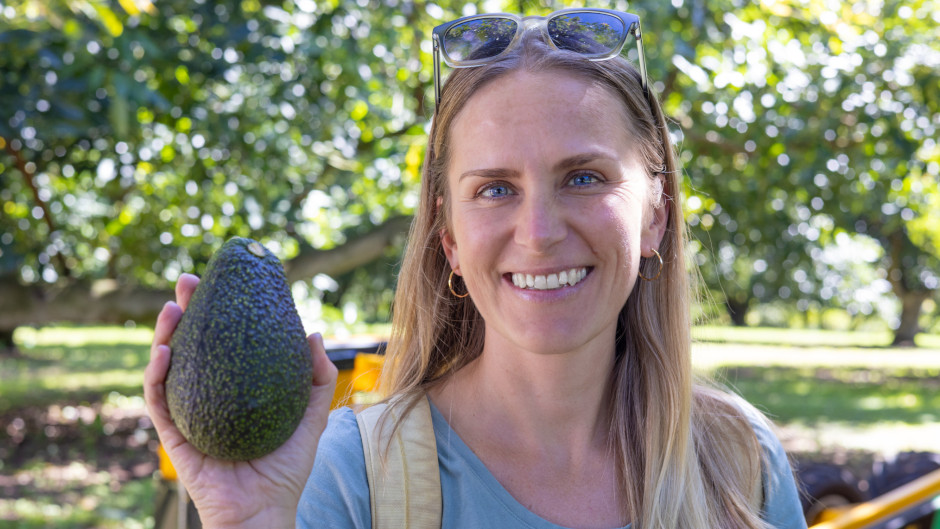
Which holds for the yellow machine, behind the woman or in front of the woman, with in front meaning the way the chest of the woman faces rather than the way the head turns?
behind

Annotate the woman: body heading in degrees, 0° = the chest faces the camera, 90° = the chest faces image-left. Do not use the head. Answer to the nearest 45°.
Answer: approximately 0°

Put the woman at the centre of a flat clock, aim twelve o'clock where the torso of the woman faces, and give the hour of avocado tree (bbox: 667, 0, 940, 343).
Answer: The avocado tree is roughly at 7 o'clock from the woman.

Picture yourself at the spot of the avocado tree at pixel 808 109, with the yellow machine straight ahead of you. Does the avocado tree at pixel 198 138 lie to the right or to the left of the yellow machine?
right

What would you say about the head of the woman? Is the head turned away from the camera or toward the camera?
toward the camera

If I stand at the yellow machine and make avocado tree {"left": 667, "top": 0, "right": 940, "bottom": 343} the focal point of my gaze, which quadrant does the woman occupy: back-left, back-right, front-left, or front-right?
back-right
